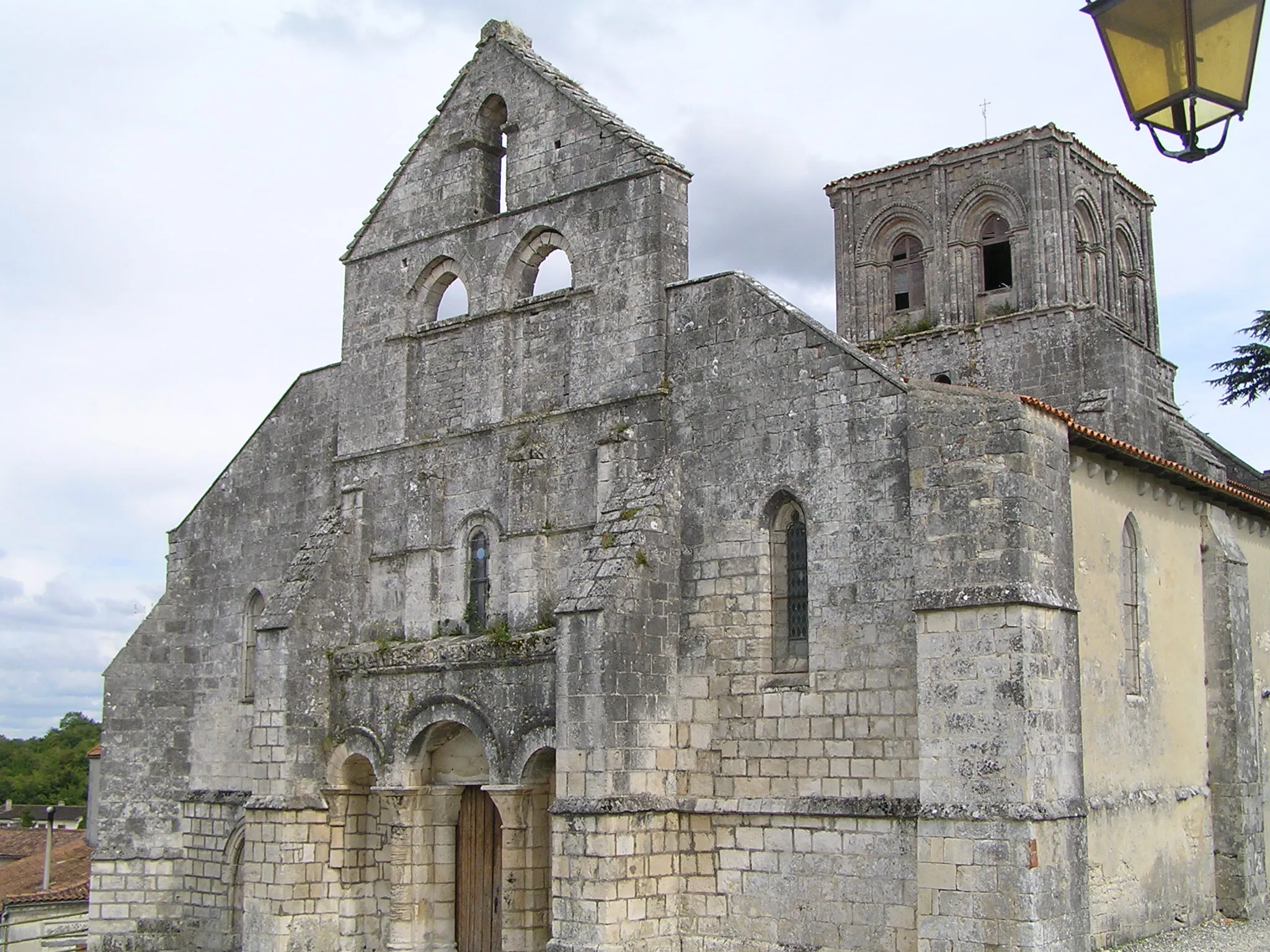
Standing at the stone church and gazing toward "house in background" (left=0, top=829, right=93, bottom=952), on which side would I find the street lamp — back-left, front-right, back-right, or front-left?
back-left

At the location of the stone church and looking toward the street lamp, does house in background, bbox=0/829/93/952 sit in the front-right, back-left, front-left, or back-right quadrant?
back-right

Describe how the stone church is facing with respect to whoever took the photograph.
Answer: facing the viewer and to the left of the viewer

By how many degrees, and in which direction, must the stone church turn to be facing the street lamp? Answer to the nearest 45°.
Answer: approximately 45° to its left

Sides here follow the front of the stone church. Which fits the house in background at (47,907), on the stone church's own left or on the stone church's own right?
on the stone church's own right

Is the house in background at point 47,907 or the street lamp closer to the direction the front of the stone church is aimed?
the street lamp
